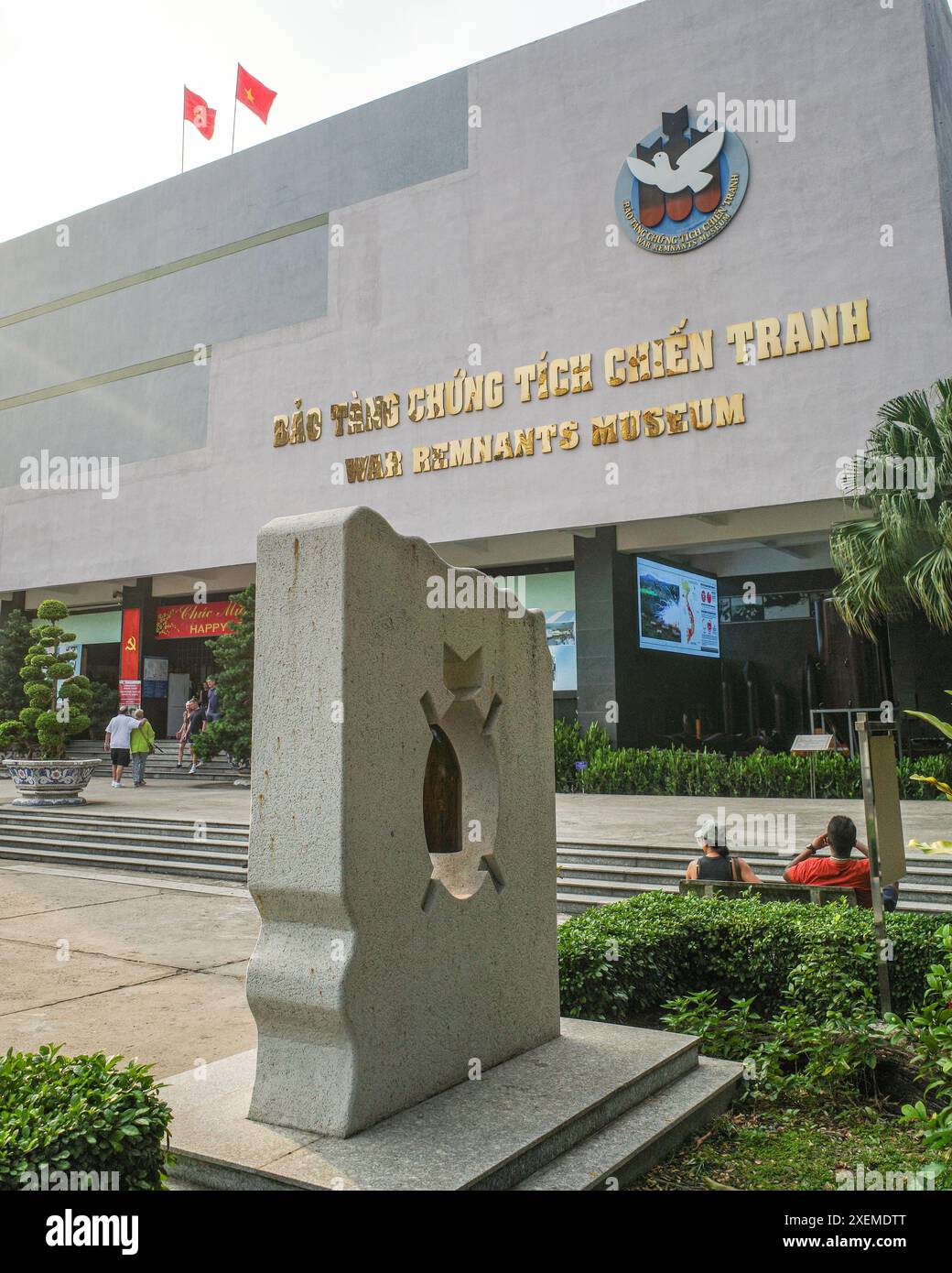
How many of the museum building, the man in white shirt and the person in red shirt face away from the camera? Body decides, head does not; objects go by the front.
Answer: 2

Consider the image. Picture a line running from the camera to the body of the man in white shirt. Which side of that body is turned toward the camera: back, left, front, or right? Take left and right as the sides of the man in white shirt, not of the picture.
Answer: back

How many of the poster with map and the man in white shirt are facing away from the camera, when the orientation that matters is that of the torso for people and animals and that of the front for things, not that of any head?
1

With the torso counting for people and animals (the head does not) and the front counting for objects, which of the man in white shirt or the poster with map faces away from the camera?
the man in white shirt

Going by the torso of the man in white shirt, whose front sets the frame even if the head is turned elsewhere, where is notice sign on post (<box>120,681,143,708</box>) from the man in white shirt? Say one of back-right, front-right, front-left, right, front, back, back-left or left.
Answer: front

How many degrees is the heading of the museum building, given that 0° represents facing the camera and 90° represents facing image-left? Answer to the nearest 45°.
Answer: approximately 45°

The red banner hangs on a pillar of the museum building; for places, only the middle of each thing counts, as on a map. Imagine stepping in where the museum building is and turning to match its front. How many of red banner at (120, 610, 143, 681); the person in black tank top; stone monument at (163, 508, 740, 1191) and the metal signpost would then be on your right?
1

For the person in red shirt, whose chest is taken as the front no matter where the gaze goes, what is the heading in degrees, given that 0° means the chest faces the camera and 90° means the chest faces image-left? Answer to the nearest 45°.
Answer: approximately 180°

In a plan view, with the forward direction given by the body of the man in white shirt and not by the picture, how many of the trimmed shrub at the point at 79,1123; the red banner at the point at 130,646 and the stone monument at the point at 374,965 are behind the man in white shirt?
2

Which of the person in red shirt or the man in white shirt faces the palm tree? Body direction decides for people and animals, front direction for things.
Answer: the person in red shirt

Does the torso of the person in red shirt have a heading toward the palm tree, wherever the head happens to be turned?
yes

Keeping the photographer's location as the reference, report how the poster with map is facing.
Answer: facing the viewer and to the right of the viewer

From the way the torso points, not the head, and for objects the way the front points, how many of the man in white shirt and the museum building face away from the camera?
1

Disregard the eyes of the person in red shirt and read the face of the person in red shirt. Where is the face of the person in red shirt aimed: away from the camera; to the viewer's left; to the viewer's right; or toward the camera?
away from the camera
